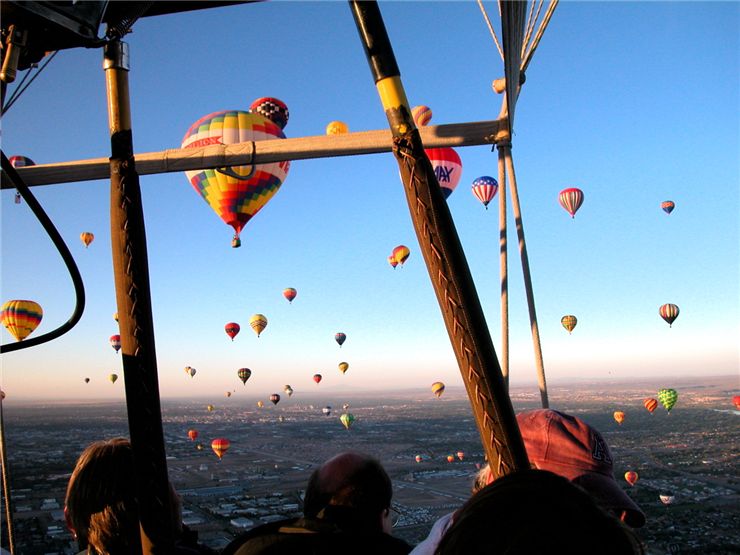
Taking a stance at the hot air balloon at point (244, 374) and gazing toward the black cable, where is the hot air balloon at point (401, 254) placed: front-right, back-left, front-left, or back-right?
front-left

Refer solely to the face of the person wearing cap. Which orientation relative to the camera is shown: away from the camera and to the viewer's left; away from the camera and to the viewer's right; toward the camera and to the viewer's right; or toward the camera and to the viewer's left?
away from the camera and to the viewer's right

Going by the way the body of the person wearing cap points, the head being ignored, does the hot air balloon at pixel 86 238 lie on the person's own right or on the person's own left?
on the person's own left
